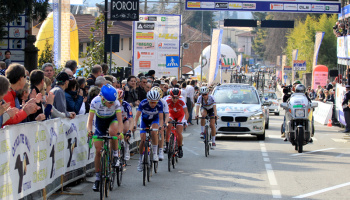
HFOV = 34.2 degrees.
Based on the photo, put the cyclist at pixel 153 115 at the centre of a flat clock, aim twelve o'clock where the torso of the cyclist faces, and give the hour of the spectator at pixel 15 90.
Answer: The spectator is roughly at 1 o'clock from the cyclist.

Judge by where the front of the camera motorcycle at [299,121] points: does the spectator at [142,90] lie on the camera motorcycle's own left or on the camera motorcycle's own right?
on the camera motorcycle's own right

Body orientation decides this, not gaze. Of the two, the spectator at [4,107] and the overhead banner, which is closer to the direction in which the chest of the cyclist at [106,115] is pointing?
the spectator

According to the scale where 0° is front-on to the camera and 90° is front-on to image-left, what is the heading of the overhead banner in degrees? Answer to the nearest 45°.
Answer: approximately 0°

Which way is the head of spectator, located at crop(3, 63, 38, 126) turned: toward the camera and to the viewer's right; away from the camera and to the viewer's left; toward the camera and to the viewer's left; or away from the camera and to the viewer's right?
away from the camera and to the viewer's right

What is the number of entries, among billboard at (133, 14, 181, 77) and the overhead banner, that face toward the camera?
2

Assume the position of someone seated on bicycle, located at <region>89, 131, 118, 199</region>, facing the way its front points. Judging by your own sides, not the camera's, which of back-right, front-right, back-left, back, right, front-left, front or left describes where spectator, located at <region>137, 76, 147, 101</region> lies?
back

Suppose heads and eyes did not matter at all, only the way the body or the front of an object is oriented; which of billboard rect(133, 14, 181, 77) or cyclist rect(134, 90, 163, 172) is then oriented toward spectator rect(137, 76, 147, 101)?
the billboard

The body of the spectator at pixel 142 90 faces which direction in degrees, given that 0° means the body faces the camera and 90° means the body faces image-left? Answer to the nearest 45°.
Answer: approximately 315°
